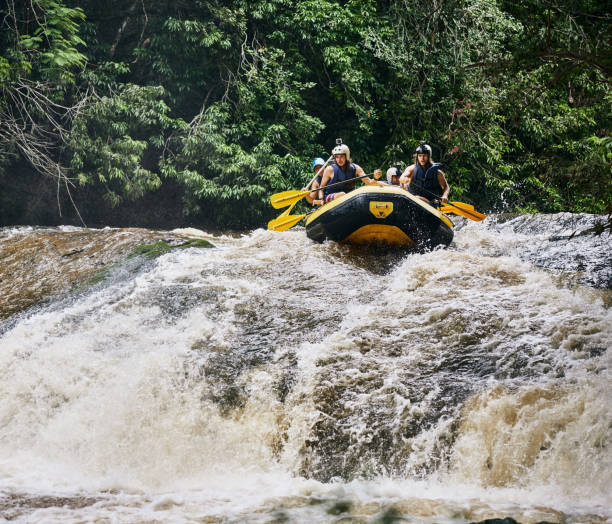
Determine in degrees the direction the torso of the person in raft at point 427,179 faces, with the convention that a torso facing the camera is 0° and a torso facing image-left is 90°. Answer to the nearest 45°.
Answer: approximately 0°

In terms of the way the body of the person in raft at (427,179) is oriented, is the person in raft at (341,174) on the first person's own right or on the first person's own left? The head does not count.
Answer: on the first person's own right
